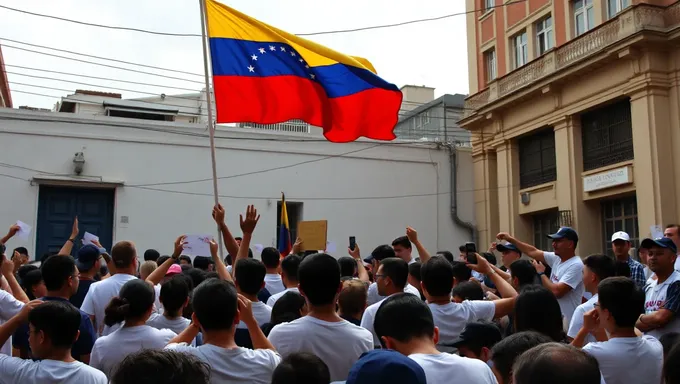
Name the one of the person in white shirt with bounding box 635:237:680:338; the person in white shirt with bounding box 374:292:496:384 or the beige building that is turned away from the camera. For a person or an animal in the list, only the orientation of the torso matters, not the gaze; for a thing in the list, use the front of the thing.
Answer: the person in white shirt with bounding box 374:292:496:384

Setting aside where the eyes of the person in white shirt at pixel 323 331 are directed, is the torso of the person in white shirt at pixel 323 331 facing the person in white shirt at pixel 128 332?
no

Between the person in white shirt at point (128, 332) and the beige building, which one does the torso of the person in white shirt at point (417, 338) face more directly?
the beige building

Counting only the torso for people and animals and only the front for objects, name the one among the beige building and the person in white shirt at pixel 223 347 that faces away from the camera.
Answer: the person in white shirt

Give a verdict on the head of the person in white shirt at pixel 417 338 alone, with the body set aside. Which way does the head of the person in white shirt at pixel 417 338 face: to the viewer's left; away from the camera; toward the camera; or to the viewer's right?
away from the camera

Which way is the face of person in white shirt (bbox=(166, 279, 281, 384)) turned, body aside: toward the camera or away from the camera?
away from the camera

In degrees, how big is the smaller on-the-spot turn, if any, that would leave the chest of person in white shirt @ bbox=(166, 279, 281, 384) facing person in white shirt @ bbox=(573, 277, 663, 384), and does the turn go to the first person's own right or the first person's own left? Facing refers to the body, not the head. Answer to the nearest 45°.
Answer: approximately 90° to the first person's own right

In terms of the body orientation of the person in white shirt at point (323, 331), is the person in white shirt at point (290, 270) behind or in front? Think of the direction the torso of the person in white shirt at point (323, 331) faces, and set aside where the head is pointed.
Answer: in front

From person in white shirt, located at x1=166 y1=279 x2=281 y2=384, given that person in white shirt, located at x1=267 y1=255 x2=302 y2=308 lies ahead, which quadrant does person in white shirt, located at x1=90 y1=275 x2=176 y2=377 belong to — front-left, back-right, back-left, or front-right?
front-left

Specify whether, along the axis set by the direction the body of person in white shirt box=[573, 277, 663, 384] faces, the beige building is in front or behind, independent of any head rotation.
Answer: in front

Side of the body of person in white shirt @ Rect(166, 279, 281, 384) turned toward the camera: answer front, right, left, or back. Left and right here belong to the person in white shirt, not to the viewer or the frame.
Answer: back

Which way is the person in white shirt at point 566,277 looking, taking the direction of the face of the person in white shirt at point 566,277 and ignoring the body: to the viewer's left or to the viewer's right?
to the viewer's left

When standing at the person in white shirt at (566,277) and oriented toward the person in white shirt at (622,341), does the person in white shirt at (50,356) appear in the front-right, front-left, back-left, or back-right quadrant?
front-right

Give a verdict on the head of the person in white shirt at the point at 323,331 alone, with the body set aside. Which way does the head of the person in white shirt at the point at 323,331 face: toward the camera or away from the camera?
away from the camera

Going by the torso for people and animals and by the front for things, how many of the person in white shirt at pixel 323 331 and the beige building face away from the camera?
1

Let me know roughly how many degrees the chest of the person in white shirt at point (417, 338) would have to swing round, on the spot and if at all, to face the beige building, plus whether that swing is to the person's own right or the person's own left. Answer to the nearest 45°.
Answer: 0° — they already face it

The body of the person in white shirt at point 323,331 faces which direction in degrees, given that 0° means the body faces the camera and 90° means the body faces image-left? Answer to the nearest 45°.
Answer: approximately 180°

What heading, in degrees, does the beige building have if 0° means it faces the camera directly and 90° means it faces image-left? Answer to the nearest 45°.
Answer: approximately 45°

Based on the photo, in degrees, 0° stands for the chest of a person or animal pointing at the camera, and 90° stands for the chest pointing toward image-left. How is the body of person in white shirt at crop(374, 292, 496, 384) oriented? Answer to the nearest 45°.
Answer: approximately 180°

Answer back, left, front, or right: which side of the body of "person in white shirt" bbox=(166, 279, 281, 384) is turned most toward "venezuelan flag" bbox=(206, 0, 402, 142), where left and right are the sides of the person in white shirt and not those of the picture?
front
